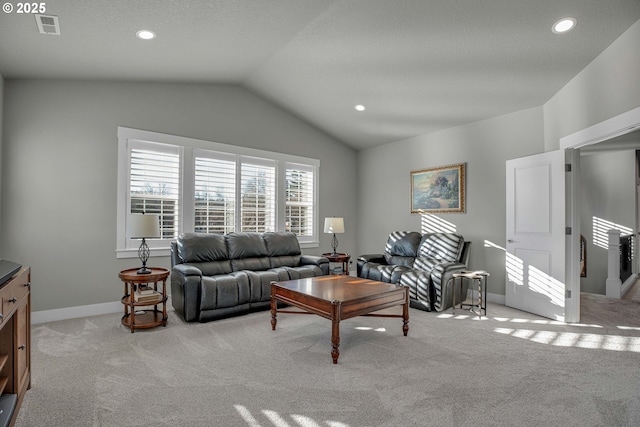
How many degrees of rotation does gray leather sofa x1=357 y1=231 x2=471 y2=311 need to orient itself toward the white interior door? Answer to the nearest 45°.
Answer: approximately 135° to its left

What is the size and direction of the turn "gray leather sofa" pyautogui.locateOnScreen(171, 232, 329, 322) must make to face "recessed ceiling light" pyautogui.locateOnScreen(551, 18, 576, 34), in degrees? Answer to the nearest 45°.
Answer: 0° — it already faces it

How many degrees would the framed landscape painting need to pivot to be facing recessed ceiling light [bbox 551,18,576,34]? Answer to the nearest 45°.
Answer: approximately 90° to its left

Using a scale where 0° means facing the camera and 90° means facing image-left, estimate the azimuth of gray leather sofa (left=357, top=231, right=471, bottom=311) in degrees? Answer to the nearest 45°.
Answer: approximately 45°
